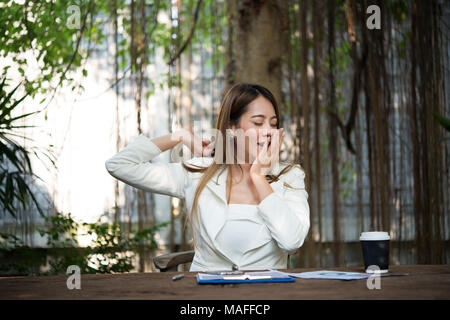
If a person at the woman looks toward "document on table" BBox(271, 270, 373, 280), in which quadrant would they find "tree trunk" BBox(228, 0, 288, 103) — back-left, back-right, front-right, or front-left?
back-left

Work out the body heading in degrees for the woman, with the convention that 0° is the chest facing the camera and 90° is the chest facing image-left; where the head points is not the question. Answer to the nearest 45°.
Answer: approximately 0°

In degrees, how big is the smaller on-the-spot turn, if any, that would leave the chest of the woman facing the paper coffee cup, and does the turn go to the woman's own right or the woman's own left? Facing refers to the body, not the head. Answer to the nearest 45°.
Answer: approximately 45° to the woman's own left

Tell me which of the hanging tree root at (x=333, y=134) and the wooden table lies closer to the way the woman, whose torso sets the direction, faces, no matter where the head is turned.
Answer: the wooden table

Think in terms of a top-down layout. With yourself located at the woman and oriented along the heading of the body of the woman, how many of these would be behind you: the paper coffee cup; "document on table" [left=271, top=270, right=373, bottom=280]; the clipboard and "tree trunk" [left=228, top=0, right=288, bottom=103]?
1

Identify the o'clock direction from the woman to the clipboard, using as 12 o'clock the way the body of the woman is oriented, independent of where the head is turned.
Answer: The clipboard is roughly at 12 o'clock from the woman.

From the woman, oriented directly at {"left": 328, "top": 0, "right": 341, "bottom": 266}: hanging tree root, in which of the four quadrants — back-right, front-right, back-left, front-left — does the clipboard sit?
back-right

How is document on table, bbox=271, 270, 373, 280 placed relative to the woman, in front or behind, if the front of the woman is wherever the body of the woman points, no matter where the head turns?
in front

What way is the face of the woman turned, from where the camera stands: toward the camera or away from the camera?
toward the camera

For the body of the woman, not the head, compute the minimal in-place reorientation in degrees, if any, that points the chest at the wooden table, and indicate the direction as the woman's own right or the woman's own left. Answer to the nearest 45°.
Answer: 0° — they already face it

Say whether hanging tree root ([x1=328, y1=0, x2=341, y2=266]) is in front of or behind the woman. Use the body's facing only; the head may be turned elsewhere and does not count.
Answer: behind

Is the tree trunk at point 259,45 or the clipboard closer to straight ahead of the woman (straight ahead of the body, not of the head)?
the clipboard

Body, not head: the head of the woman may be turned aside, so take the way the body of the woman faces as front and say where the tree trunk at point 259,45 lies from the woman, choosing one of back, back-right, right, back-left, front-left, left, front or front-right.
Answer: back
